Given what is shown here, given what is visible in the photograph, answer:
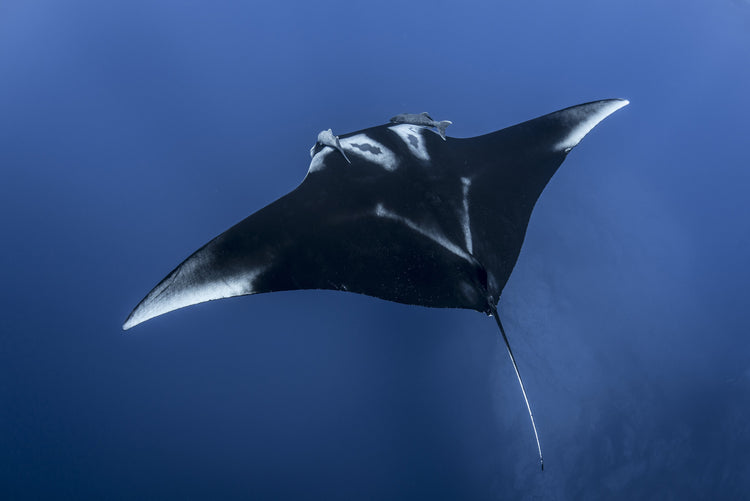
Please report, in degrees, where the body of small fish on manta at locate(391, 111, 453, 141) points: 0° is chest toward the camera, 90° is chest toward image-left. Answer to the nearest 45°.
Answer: approximately 90°

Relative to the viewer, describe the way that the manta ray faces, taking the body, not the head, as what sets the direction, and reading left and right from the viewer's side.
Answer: facing away from the viewer and to the left of the viewer
